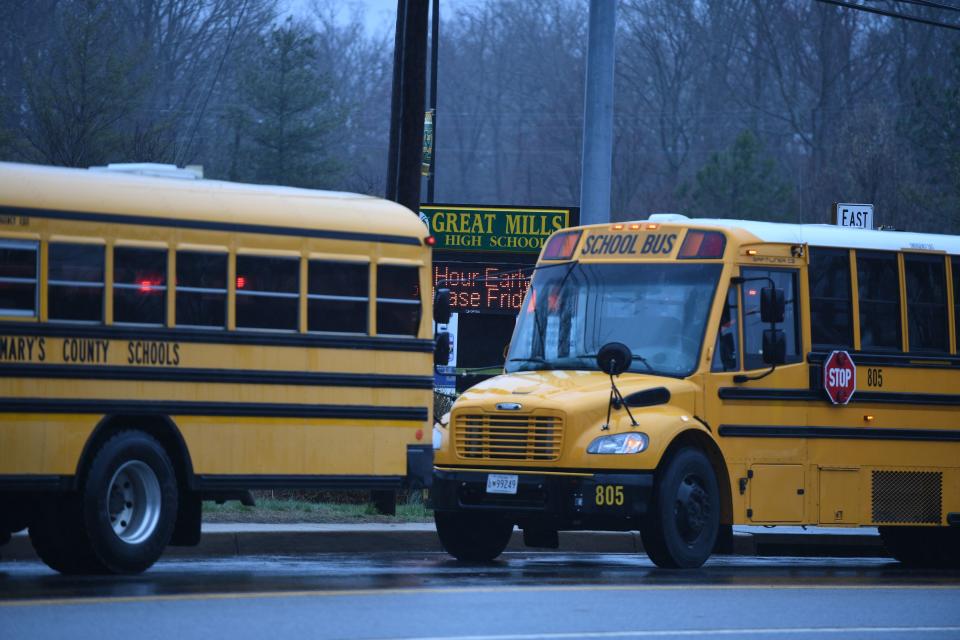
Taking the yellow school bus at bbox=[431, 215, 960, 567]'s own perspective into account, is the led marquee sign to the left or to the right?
on its right

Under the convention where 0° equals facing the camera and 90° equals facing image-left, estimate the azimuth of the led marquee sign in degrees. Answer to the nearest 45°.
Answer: approximately 0°

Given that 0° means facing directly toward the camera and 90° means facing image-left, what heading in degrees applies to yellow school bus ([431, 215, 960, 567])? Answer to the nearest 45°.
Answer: approximately 45°

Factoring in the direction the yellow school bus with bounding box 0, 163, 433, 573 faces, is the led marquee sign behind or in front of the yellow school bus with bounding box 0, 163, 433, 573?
behind

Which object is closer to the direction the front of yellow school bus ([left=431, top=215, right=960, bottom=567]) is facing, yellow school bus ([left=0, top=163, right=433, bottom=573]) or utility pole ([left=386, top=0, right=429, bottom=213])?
the yellow school bus

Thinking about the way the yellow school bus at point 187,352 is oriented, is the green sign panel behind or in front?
behind

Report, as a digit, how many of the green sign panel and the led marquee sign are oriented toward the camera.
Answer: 2

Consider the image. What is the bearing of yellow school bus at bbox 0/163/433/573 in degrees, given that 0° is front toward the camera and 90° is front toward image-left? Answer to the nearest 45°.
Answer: approximately 45°
